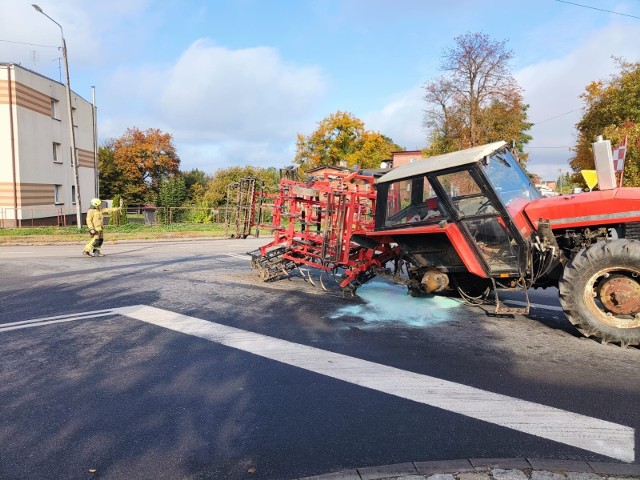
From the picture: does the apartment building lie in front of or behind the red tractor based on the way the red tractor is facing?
behind

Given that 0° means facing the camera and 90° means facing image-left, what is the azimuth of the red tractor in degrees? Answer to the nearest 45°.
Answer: approximately 315°

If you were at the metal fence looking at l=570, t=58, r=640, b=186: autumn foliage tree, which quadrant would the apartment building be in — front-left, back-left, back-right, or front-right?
back-left

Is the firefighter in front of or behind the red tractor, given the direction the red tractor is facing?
behind

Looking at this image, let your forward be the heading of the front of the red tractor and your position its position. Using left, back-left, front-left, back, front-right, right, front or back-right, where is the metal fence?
back

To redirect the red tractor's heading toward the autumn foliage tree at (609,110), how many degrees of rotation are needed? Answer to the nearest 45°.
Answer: approximately 135° to its left

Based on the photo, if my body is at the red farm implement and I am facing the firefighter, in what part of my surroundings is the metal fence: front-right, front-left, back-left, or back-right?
front-right
